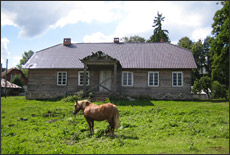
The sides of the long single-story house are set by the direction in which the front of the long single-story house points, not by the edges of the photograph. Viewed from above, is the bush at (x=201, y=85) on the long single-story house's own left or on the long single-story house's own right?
on the long single-story house's own left

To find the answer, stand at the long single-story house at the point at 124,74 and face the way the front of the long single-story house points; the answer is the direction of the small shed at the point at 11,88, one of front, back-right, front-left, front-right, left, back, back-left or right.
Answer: back-right

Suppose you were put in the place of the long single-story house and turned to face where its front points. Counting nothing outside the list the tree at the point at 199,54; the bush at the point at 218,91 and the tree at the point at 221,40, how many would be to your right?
0

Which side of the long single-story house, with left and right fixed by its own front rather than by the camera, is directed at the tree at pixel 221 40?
left

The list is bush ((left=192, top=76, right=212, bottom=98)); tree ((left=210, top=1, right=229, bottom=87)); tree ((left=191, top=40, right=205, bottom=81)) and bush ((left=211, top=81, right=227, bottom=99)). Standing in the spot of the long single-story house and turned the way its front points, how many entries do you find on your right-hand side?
0

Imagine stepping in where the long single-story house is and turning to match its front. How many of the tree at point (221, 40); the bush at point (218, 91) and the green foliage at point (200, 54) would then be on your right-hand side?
0

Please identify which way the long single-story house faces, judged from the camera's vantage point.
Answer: facing the viewer

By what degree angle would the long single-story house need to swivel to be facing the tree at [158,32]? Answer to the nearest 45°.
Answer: approximately 180°

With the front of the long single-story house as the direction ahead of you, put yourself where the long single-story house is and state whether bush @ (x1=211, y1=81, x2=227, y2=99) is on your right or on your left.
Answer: on your left

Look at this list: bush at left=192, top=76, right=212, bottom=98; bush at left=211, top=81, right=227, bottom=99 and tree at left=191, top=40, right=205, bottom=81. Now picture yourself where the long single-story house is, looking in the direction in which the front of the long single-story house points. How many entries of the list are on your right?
0

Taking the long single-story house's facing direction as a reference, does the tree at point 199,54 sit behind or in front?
behind

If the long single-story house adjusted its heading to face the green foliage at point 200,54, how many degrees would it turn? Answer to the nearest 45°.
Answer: approximately 135° to its left
